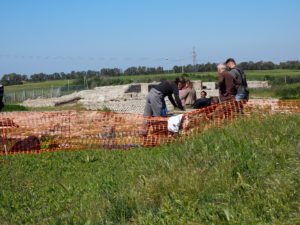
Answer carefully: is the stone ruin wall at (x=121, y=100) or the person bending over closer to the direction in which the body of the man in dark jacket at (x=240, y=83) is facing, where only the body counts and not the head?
the person bending over

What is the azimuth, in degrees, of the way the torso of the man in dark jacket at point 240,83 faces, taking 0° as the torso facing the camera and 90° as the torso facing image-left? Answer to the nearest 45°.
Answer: approximately 90°

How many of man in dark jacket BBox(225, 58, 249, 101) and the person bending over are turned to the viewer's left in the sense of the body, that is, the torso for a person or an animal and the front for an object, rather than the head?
1

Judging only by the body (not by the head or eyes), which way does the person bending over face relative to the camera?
to the viewer's right

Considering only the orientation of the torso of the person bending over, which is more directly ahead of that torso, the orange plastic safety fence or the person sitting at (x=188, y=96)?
the person sitting

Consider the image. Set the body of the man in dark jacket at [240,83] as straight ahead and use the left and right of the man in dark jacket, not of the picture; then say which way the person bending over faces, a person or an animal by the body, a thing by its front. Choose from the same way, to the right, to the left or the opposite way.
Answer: the opposite way
